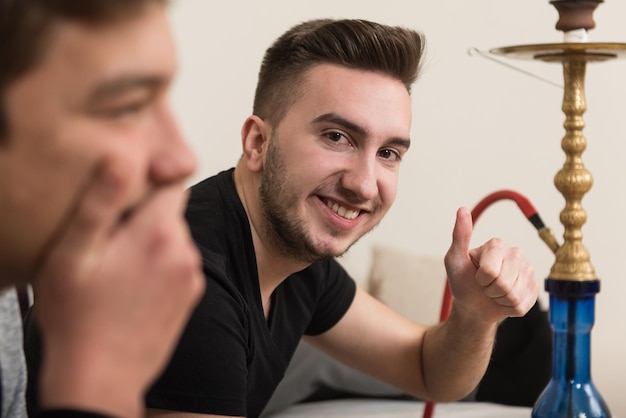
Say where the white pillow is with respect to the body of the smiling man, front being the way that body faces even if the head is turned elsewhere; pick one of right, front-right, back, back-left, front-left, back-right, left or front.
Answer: back-left
